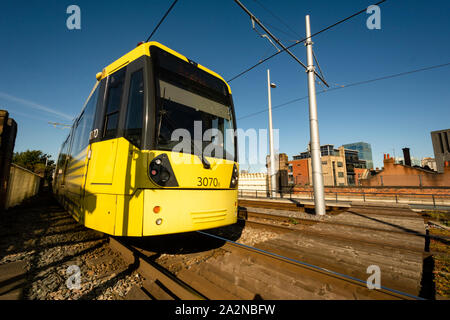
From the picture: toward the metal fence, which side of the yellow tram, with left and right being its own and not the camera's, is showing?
left

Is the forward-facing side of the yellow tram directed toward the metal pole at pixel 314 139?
no

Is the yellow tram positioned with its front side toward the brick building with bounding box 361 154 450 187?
no

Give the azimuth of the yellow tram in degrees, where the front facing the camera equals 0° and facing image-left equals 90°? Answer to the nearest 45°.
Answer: approximately 315°

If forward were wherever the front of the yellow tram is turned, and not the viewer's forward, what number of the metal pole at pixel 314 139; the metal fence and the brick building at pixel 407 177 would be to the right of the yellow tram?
0
